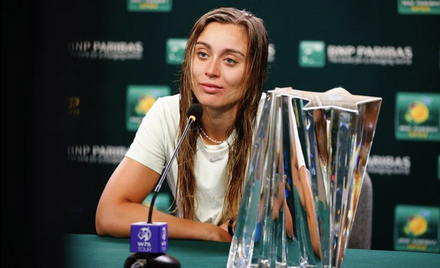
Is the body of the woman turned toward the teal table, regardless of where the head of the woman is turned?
yes

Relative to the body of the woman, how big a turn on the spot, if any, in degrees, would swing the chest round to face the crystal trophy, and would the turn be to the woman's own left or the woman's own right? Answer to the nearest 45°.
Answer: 0° — they already face it

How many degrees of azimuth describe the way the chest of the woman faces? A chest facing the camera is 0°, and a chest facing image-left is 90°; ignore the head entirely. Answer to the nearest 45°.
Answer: approximately 0°
